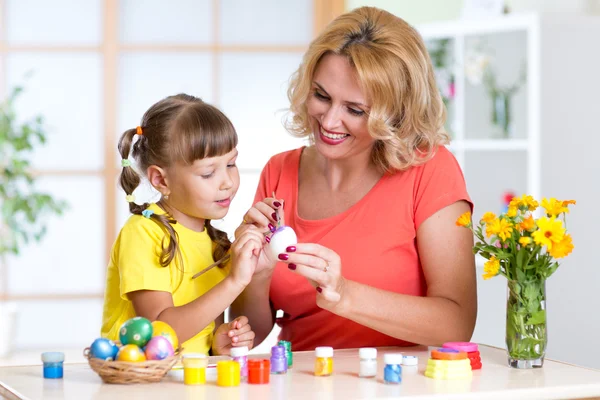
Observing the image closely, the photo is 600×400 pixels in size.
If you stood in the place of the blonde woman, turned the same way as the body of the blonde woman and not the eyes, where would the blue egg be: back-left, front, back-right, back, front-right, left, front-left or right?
front

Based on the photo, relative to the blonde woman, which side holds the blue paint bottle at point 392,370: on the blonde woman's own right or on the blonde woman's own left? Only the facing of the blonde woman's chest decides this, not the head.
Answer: on the blonde woman's own left

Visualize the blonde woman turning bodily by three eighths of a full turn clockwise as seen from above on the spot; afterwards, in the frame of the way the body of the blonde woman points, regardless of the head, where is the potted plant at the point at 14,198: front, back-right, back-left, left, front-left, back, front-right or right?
front-left

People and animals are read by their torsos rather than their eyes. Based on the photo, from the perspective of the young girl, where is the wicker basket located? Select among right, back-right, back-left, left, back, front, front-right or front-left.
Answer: front-right

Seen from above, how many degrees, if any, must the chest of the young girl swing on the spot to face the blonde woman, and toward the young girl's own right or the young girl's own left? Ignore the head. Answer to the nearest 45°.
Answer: approximately 45° to the young girl's own left

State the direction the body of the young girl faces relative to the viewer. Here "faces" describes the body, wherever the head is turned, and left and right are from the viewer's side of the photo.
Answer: facing the viewer and to the right of the viewer

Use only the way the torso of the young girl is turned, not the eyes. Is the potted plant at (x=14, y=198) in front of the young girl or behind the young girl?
behind

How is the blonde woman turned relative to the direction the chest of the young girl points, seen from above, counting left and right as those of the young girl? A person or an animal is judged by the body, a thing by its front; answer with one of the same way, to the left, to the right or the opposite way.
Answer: to the right

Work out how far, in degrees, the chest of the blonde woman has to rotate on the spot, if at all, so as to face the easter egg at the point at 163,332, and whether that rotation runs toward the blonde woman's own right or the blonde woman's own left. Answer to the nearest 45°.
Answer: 0° — they already face it

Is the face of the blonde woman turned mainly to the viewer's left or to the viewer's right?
to the viewer's left

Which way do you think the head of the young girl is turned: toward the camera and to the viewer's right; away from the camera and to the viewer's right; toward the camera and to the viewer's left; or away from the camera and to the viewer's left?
toward the camera and to the viewer's right

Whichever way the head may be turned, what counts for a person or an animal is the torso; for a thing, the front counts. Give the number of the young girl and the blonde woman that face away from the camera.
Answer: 0

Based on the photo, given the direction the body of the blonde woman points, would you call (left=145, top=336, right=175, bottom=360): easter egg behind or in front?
in front

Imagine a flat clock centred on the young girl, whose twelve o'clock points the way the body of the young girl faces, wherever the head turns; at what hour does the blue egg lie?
The blue egg is roughly at 2 o'clock from the young girl.
